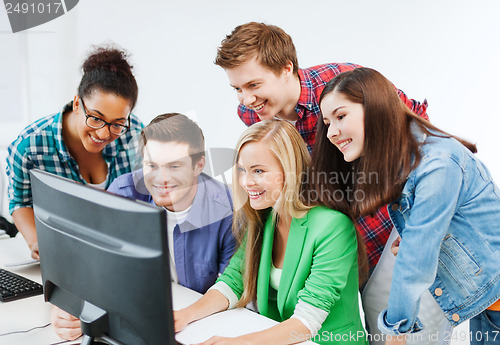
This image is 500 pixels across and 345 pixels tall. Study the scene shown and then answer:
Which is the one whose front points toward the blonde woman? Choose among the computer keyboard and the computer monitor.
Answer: the computer monitor

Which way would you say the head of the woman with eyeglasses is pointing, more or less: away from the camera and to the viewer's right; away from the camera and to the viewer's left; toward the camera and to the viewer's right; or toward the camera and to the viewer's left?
toward the camera and to the viewer's right

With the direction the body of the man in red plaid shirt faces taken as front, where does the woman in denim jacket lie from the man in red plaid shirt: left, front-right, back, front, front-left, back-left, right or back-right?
left

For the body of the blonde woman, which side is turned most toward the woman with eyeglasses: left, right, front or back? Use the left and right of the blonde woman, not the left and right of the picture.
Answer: right

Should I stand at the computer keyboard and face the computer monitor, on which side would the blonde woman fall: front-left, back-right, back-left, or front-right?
front-left

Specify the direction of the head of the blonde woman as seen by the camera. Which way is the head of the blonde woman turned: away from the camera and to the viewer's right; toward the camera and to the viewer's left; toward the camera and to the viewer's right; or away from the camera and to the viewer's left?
toward the camera and to the viewer's left

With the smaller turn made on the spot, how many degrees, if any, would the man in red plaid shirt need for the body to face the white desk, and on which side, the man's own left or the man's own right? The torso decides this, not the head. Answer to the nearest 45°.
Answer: approximately 45° to the man's own left

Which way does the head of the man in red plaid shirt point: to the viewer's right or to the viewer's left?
to the viewer's left

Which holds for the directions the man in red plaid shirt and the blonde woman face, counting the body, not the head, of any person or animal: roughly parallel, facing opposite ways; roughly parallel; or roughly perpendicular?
roughly parallel

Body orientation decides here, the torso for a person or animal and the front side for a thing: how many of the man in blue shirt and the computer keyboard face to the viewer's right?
0
